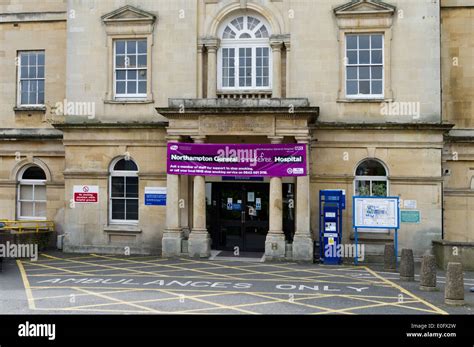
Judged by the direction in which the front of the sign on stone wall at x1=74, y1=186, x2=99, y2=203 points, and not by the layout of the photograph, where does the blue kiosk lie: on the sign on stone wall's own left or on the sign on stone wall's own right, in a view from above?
on the sign on stone wall's own left

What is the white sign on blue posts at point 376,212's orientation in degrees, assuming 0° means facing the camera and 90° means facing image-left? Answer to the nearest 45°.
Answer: approximately 0°

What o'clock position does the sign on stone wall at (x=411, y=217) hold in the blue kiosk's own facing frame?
The sign on stone wall is roughly at 8 o'clock from the blue kiosk.

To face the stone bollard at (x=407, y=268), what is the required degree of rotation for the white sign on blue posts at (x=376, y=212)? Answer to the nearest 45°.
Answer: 0° — it already faces it

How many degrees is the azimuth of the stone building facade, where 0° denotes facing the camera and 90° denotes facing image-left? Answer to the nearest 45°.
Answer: approximately 0°
